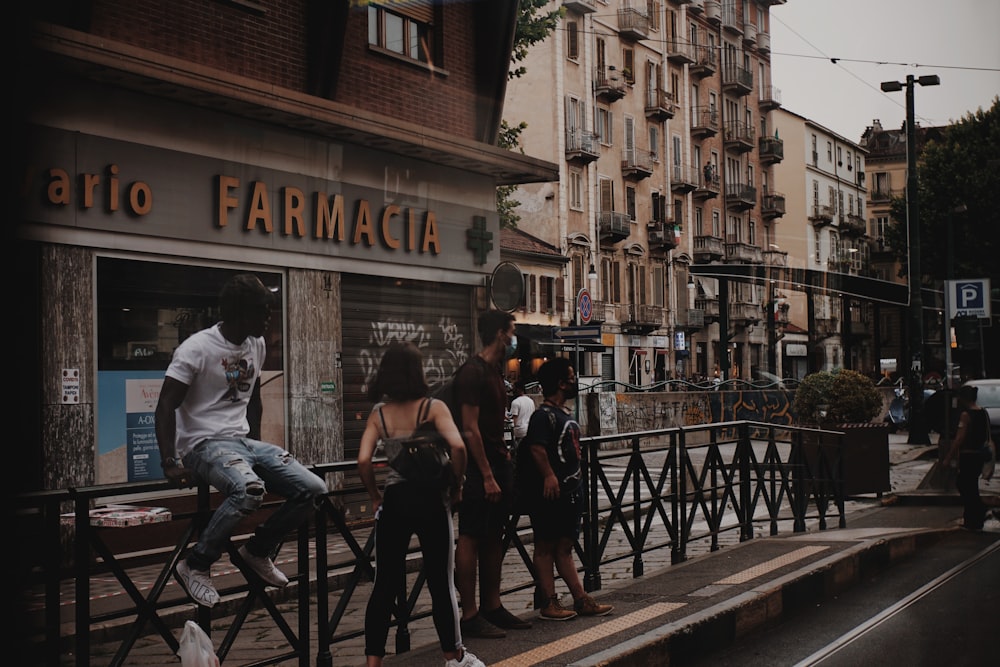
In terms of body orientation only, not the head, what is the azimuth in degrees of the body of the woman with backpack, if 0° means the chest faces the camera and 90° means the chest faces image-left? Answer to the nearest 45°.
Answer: approximately 180°

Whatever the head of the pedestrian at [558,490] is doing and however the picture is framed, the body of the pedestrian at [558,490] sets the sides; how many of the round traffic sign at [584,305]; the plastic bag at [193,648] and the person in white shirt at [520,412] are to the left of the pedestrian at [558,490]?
2

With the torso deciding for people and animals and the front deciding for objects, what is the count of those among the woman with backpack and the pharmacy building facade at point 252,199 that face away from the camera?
1

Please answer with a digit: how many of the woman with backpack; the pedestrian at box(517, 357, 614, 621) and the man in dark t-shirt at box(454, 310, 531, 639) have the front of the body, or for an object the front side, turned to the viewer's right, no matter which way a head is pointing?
2

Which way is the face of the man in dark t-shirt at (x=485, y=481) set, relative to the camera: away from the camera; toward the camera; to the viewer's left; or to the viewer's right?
to the viewer's right

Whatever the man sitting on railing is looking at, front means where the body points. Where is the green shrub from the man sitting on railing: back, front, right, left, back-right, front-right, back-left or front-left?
left

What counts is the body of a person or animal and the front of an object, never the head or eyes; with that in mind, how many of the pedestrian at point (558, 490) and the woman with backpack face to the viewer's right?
1

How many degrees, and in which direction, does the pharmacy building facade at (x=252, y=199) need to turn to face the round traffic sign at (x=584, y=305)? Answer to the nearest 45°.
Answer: approximately 90° to its left

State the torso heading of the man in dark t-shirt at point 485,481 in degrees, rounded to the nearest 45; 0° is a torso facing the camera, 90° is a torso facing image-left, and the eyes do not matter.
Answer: approximately 270°

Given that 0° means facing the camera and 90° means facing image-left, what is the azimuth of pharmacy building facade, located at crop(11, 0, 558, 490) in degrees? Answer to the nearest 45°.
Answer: approximately 315°

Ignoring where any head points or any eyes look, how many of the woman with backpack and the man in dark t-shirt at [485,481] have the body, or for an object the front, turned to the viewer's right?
1

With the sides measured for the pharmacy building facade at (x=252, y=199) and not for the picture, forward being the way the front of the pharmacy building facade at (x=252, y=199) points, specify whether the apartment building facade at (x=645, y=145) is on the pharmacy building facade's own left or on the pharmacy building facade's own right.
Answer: on the pharmacy building facade's own left

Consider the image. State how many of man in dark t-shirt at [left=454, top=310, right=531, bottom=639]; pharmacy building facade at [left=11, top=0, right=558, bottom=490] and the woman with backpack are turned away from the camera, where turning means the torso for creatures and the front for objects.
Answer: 1

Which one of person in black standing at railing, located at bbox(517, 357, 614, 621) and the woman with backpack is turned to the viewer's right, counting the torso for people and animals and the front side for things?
the person in black standing at railing
